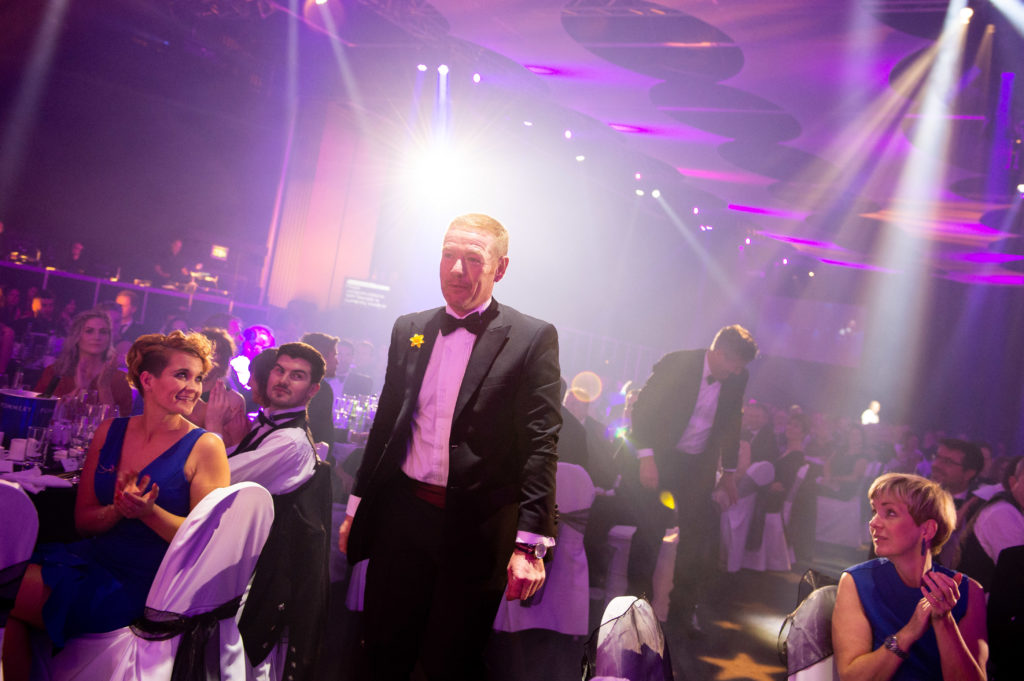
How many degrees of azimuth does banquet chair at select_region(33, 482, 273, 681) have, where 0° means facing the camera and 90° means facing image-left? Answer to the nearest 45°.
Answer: approximately 135°

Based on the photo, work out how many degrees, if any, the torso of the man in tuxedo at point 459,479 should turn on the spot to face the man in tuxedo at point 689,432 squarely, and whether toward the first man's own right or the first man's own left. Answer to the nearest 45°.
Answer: approximately 180°

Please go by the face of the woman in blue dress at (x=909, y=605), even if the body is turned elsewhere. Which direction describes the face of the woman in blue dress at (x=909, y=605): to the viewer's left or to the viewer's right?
to the viewer's left

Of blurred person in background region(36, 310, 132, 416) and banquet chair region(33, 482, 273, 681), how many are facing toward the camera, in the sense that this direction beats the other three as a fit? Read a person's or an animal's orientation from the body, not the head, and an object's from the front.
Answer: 1

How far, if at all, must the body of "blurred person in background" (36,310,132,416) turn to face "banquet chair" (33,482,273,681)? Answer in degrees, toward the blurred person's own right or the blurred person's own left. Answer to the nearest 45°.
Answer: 0° — they already face it

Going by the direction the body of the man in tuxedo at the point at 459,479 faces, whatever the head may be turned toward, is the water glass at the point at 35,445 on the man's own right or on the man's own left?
on the man's own right

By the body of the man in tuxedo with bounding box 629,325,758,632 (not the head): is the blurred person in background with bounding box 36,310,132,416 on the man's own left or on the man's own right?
on the man's own right

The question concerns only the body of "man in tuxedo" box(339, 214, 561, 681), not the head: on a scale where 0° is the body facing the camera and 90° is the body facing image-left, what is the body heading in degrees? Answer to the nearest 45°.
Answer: approximately 45°

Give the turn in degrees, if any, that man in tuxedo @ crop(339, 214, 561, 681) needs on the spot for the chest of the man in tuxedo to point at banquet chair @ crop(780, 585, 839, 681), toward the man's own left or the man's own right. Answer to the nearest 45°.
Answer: approximately 135° to the man's own left
